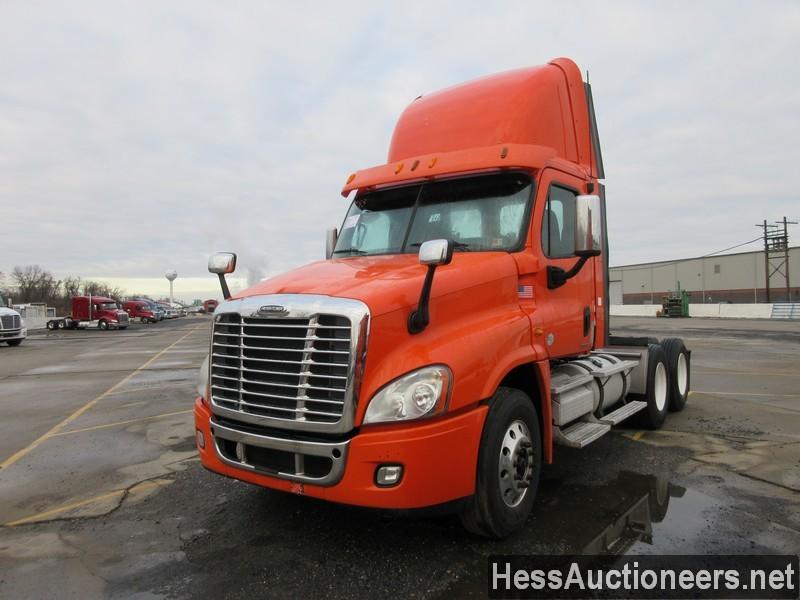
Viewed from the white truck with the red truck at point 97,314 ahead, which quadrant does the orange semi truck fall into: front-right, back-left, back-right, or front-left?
back-right

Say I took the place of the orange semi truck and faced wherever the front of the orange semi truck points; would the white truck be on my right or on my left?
on my right

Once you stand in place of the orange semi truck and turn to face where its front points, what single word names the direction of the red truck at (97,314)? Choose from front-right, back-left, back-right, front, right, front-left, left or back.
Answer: right

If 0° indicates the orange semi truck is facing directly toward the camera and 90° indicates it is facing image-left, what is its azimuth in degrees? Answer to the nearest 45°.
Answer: approximately 45°
